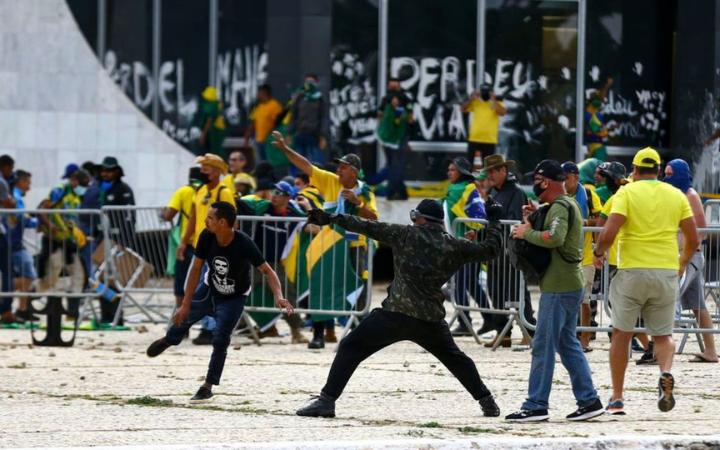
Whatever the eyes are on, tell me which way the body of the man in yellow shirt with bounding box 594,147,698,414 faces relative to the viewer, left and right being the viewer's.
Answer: facing away from the viewer

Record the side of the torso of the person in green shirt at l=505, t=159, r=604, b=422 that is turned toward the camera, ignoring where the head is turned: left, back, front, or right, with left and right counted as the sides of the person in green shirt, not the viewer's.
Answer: left

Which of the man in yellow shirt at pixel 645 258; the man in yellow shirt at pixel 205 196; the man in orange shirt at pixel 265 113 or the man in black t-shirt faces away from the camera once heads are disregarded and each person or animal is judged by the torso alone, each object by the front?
the man in yellow shirt at pixel 645 258

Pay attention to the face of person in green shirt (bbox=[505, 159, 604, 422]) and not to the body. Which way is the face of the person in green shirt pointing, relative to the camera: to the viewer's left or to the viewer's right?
to the viewer's left

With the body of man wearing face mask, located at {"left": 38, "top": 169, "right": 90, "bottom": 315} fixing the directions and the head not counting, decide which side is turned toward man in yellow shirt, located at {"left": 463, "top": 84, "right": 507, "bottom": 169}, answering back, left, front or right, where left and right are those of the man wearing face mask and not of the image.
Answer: left

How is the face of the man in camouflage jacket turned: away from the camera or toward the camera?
away from the camera

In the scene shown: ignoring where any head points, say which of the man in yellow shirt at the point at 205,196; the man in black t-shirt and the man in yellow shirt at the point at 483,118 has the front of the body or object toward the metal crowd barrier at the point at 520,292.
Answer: the man in yellow shirt at the point at 483,118

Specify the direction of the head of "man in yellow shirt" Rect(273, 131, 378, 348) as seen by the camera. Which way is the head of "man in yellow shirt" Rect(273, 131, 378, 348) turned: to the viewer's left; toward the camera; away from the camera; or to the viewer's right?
to the viewer's left

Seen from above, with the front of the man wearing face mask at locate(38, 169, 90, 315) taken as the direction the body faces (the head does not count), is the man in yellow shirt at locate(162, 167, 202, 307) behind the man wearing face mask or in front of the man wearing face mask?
in front

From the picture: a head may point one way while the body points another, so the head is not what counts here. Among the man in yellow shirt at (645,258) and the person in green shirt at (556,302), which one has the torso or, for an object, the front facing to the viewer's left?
the person in green shirt

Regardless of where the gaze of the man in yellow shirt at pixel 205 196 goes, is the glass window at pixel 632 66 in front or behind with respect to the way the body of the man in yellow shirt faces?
behind
